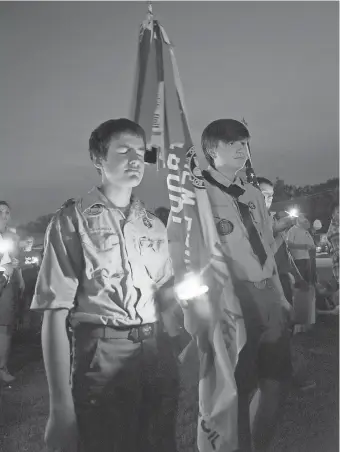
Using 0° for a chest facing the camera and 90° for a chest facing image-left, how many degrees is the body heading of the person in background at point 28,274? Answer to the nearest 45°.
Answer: approximately 0°

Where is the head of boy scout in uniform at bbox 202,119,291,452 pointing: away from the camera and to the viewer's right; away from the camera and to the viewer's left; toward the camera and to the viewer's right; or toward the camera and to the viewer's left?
toward the camera and to the viewer's right

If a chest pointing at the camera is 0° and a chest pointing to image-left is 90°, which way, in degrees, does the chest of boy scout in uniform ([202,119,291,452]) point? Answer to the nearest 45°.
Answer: approximately 315°

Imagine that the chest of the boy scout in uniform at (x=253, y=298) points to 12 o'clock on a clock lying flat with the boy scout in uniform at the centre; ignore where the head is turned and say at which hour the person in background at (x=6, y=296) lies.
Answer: The person in background is roughly at 4 o'clock from the boy scout in uniform.

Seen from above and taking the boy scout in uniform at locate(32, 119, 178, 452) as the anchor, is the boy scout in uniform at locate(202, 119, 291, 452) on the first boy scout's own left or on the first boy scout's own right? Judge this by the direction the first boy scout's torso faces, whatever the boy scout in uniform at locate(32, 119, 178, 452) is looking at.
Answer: on the first boy scout's own left

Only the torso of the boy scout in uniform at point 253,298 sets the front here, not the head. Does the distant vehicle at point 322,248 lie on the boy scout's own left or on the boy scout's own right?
on the boy scout's own left

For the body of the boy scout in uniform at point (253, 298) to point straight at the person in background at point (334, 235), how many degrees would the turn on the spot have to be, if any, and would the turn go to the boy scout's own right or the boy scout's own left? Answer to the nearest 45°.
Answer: approximately 90° to the boy scout's own left

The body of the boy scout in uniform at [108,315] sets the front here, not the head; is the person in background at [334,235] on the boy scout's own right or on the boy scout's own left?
on the boy scout's own left

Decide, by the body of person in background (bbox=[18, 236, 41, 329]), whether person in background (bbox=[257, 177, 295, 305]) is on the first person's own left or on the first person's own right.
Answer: on the first person's own left

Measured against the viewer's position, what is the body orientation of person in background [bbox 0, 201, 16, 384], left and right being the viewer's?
facing the viewer and to the right of the viewer

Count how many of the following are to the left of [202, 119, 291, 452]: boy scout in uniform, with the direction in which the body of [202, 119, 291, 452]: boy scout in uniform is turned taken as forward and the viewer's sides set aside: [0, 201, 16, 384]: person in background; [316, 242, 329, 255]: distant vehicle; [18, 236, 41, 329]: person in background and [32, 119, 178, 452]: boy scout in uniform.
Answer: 1
